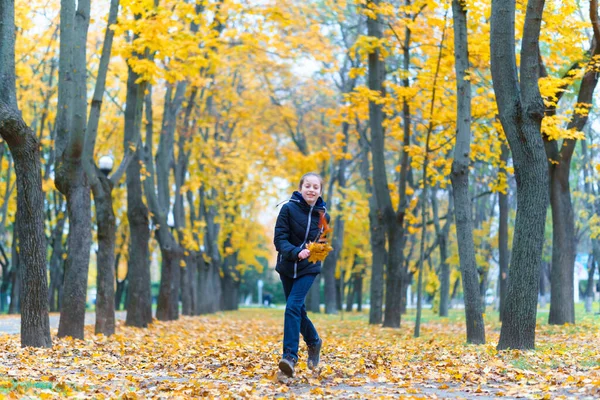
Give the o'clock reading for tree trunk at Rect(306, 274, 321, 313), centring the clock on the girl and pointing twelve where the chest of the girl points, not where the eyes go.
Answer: The tree trunk is roughly at 6 o'clock from the girl.

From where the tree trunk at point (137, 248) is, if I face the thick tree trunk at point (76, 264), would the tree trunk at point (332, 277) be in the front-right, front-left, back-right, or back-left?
back-left

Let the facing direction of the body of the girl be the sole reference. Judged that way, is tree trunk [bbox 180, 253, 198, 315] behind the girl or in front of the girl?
behind

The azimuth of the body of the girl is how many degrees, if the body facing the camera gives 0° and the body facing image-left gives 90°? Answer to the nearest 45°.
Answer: approximately 0°

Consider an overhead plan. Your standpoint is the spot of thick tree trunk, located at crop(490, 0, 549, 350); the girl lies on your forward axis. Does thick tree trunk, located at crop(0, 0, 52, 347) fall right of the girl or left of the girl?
right

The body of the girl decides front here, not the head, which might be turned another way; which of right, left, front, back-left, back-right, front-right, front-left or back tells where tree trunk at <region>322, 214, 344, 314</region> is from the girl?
back

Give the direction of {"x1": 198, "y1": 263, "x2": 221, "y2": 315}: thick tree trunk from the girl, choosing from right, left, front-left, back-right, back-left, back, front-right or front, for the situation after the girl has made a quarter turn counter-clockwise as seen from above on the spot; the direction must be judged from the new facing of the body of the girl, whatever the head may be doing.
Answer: left

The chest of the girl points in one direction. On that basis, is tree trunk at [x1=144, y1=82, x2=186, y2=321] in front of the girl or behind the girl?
behind

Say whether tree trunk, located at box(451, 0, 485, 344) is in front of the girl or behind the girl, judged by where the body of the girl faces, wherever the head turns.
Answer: behind

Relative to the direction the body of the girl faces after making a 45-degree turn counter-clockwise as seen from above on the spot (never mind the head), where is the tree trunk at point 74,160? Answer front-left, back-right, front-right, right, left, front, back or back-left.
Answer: back
